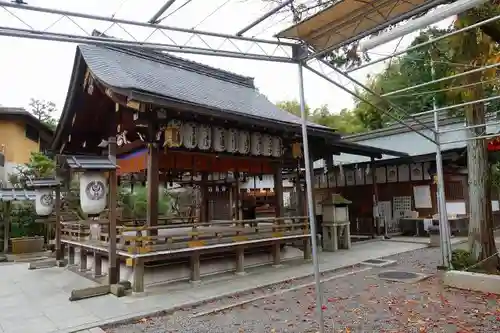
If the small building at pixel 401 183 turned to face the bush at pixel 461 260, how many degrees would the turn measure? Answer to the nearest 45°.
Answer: approximately 45° to its left

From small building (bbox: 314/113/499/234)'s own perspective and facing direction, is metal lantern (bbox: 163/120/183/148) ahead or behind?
ahead

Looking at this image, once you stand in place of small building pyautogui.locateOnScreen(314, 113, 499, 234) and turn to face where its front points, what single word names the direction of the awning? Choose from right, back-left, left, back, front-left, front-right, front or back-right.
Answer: front-left

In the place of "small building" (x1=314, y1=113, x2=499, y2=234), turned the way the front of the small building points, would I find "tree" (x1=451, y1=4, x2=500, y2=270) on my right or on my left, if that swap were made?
on my left

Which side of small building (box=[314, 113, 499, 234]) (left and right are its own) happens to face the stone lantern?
front

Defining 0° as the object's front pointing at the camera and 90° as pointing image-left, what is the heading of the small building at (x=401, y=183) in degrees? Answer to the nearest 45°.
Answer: approximately 45°

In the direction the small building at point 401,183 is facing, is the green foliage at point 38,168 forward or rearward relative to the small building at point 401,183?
forward

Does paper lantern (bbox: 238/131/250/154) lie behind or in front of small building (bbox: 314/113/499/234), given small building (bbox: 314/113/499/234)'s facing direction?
in front
